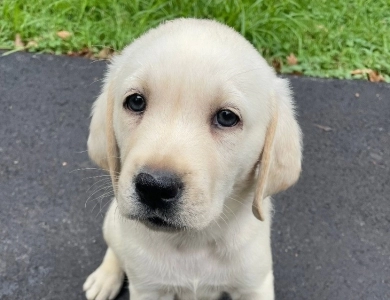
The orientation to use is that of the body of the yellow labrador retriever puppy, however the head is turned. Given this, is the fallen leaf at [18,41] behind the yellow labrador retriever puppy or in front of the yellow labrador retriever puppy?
behind

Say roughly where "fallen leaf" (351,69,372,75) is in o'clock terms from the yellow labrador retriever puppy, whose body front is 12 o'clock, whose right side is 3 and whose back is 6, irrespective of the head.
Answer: The fallen leaf is roughly at 7 o'clock from the yellow labrador retriever puppy.

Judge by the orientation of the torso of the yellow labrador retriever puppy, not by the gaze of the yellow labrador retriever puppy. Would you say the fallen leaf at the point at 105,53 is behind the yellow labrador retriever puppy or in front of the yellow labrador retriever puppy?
behind

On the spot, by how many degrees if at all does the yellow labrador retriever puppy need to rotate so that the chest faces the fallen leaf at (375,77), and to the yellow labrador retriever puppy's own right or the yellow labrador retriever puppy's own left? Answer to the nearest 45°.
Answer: approximately 135° to the yellow labrador retriever puppy's own left

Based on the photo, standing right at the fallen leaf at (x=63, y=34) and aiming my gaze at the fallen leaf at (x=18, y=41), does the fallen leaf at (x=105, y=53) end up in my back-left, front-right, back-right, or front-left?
back-left

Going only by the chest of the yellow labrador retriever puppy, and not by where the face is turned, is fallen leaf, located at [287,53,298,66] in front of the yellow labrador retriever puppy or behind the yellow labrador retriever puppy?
behind

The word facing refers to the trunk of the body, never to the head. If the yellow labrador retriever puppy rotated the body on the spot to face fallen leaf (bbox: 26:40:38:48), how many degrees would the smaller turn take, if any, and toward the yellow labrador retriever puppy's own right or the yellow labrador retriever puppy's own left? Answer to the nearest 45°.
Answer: approximately 135° to the yellow labrador retriever puppy's own right

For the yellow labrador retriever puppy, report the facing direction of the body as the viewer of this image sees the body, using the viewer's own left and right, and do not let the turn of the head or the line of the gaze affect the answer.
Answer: facing the viewer

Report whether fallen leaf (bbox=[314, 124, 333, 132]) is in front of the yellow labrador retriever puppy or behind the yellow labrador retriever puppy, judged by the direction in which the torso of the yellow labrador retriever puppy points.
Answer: behind
